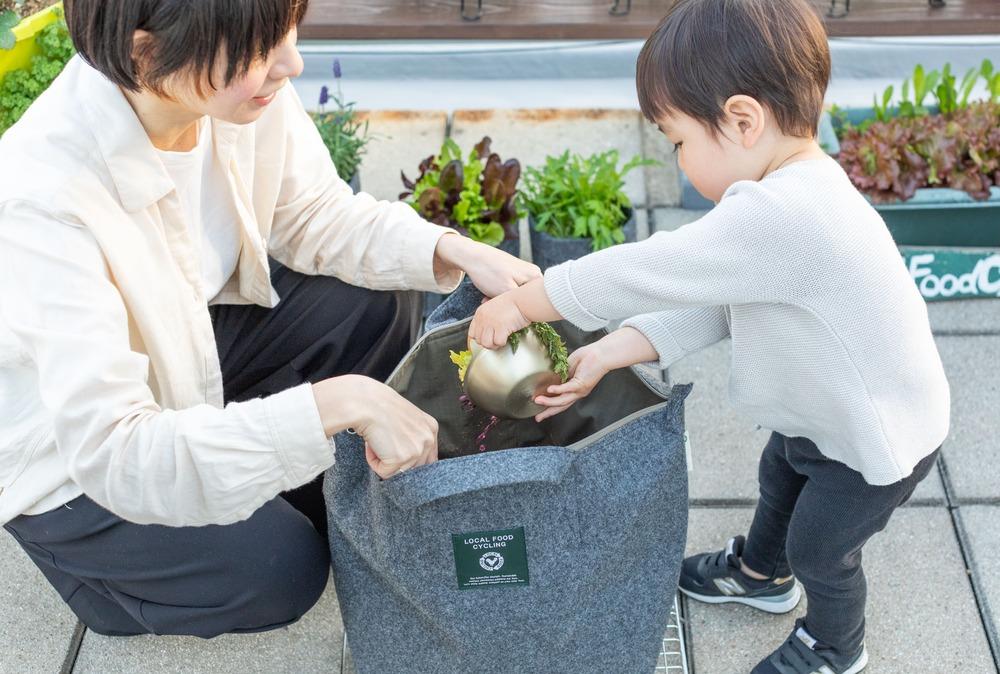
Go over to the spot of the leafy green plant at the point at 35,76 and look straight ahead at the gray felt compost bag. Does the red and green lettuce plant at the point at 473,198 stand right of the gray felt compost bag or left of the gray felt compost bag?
left

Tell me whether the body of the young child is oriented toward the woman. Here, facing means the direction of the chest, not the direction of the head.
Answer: yes

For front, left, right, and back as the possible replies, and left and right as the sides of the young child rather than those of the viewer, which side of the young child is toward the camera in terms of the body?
left

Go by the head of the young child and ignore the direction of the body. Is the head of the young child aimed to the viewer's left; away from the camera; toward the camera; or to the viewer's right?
to the viewer's left

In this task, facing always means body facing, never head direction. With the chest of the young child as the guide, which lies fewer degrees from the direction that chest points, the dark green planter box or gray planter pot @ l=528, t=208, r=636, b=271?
the gray planter pot

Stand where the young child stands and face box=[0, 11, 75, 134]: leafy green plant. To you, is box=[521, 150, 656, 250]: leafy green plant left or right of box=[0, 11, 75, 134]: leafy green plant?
right

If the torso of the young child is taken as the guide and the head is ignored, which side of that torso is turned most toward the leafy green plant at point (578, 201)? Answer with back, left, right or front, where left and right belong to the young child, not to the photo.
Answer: right

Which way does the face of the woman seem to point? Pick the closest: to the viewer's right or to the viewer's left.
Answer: to the viewer's right

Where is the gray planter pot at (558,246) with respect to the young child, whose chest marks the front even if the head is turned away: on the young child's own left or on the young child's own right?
on the young child's own right

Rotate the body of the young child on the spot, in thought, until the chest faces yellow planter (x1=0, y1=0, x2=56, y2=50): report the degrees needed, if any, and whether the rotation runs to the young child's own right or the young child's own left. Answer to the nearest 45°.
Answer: approximately 45° to the young child's own right
